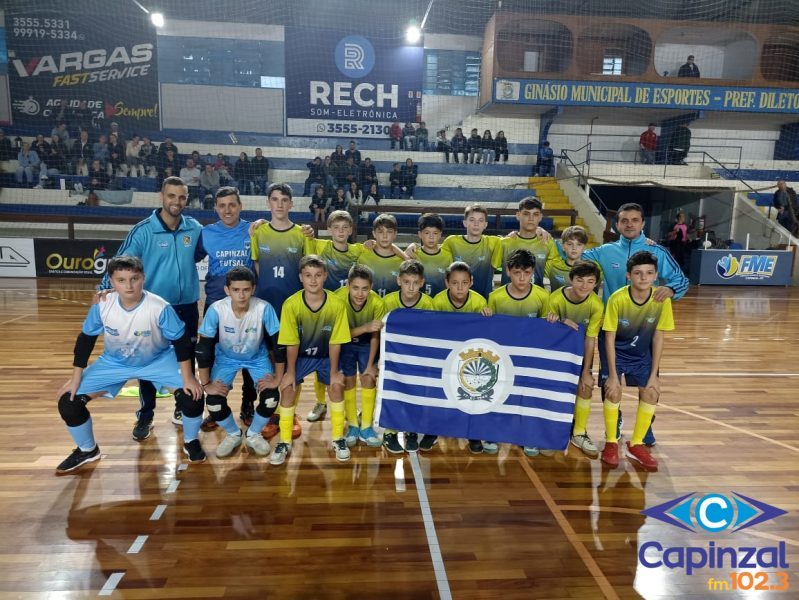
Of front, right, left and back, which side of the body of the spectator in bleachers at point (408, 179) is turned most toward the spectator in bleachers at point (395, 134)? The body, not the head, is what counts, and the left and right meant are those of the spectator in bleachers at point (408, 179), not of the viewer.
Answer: back

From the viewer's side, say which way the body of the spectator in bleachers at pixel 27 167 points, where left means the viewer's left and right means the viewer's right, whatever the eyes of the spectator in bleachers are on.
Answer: facing the viewer

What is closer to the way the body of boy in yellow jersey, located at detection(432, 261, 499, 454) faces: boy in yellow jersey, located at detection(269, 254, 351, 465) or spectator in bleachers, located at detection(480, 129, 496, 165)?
the boy in yellow jersey

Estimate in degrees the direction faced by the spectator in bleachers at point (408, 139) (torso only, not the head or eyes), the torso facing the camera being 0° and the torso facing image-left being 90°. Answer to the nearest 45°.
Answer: approximately 0°

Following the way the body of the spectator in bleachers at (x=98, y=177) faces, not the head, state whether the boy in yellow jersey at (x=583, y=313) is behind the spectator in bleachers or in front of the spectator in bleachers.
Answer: in front

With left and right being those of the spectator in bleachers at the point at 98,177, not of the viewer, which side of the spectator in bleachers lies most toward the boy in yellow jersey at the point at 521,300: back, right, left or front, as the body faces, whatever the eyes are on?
front

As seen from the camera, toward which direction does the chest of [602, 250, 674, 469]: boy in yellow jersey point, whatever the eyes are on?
toward the camera

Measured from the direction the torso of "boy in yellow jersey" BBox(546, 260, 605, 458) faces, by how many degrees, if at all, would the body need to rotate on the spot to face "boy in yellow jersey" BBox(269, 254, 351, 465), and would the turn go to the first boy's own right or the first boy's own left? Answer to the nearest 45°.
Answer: approximately 90° to the first boy's own right

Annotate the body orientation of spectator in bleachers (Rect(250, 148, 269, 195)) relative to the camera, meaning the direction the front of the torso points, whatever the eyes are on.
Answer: toward the camera

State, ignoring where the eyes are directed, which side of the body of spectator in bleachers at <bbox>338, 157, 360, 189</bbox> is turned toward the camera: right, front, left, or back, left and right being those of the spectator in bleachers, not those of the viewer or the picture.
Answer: front

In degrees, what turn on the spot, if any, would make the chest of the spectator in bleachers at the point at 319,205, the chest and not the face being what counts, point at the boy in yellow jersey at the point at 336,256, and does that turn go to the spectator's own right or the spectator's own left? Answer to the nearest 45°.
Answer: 0° — they already face them
